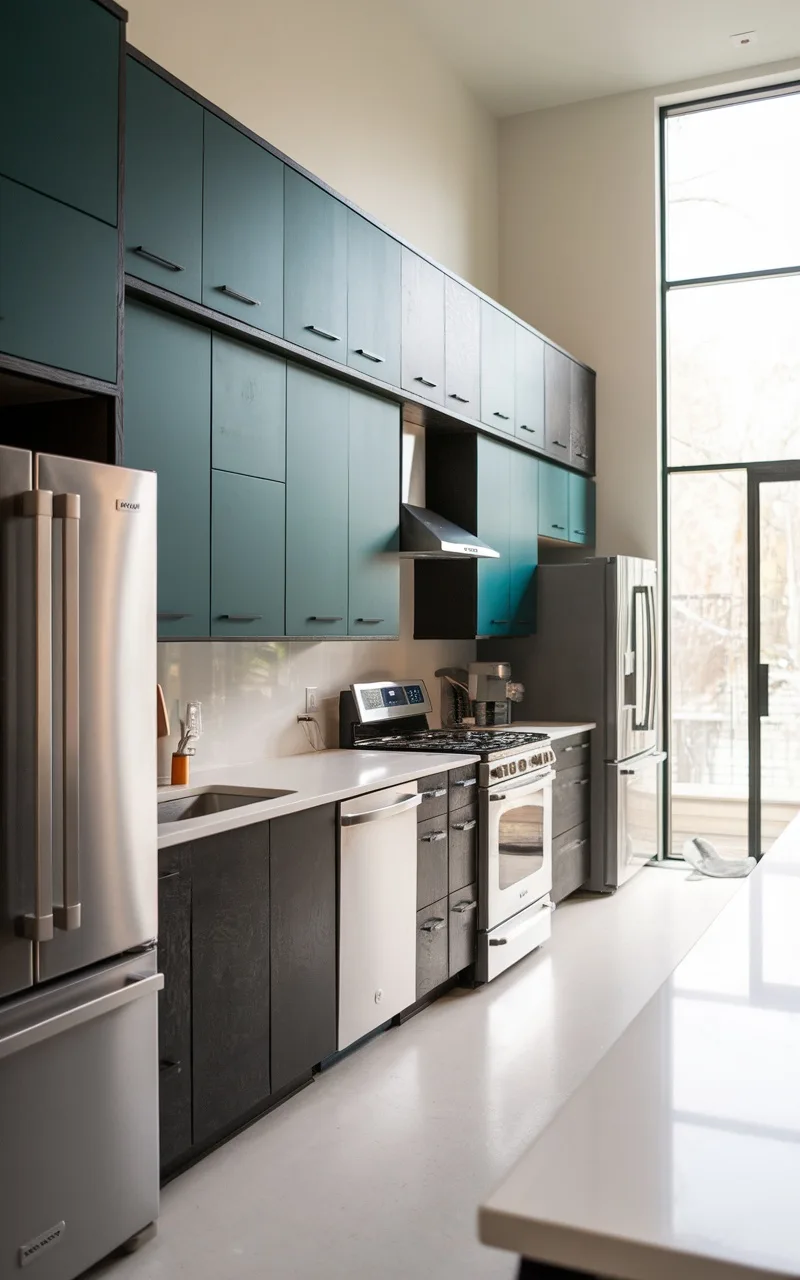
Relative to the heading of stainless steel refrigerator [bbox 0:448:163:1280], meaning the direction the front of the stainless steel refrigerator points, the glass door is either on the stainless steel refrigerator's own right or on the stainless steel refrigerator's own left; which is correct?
on the stainless steel refrigerator's own left

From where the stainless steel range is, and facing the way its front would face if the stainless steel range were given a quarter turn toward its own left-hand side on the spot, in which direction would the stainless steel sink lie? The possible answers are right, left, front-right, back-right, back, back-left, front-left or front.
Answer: back

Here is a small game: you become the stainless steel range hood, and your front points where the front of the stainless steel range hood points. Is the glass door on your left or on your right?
on your left

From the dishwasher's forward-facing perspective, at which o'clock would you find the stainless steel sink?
The stainless steel sink is roughly at 4 o'clock from the dishwasher.

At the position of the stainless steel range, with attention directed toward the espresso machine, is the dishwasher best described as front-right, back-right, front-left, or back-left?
back-left

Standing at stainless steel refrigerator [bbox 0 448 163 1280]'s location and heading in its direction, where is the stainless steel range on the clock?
The stainless steel range is roughly at 9 o'clock from the stainless steel refrigerator.

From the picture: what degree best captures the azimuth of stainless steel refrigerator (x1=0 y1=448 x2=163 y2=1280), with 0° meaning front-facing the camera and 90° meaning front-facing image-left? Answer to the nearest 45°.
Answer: approximately 315°

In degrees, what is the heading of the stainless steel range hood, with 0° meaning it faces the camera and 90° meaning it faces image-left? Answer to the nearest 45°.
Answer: approximately 315°
